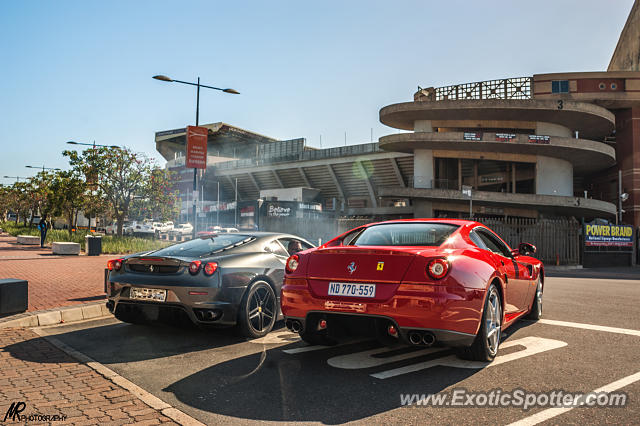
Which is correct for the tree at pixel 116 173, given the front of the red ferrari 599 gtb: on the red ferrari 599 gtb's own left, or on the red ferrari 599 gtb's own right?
on the red ferrari 599 gtb's own left

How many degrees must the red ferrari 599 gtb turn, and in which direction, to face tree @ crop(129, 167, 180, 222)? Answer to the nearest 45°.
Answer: approximately 90° to its left

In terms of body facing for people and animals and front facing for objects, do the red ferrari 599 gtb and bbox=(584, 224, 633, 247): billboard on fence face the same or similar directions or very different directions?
very different directions

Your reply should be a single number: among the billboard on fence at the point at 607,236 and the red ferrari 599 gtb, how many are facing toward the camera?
1

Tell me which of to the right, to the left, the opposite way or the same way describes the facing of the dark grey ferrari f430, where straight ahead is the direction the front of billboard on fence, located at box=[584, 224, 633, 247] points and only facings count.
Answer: the opposite way

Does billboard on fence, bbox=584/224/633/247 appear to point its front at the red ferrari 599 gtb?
yes

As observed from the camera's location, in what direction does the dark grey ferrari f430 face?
facing away from the viewer and to the right of the viewer

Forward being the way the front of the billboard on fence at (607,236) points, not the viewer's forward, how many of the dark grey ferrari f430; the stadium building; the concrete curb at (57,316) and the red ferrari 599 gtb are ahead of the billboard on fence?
3

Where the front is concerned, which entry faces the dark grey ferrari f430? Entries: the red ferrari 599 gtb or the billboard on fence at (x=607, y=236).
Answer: the billboard on fence

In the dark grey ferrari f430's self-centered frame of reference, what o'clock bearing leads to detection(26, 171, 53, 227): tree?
The tree is roughly at 10 o'clock from the dark grey ferrari f430.

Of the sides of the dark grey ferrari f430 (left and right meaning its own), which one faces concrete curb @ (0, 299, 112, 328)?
left
